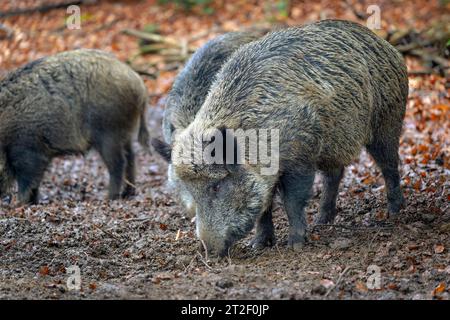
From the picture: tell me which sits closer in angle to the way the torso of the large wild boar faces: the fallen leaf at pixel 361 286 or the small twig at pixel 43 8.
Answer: the fallen leaf

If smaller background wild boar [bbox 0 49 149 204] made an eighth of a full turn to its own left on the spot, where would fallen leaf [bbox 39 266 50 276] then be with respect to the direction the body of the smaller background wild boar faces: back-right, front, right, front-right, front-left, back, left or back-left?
front-left

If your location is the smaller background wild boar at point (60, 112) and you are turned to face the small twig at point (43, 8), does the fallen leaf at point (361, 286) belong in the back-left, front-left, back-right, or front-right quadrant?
back-right

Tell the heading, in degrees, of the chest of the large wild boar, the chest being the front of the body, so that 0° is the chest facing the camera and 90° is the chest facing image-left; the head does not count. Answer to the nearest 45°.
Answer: approximately 45°

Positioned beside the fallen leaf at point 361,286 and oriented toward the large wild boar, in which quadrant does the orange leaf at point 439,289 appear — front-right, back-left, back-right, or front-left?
back-right

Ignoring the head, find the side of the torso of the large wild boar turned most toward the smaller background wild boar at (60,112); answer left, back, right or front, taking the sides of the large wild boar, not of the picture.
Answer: right

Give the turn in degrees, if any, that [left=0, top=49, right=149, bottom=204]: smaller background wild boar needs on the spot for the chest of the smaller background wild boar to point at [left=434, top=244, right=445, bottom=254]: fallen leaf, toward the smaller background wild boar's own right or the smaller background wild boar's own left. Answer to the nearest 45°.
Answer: approximately 135° to the smaller background wild boar's own left

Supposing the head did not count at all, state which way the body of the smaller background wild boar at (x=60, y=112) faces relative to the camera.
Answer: to the viewer's left

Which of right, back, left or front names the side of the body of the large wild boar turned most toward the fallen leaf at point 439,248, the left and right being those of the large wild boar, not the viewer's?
left

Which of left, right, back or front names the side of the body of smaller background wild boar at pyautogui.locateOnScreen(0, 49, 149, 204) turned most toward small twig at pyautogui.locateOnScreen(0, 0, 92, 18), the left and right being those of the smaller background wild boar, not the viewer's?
right

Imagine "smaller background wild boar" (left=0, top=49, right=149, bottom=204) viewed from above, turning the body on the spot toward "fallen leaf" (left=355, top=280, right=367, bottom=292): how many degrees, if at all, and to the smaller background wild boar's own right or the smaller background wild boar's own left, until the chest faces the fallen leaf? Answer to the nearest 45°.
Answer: approximately 90° to the smaller background wild boar's own left

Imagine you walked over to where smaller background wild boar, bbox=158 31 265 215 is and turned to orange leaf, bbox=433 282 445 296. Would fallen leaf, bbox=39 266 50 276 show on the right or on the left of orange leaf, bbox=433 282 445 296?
right

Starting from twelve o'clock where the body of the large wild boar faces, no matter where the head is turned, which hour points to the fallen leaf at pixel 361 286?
The fallen leaf is roughly at 10 o'clock from the large wild boar.

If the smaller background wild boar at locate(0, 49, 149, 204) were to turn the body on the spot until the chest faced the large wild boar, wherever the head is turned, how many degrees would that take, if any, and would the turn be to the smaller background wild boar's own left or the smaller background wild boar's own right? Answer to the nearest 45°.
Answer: approximately 135° to the smaller background wild boar's own left

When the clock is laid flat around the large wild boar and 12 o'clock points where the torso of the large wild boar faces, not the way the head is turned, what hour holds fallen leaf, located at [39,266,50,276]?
The fallen leaf is roughly at 1 o'clock from the large wild boar.
